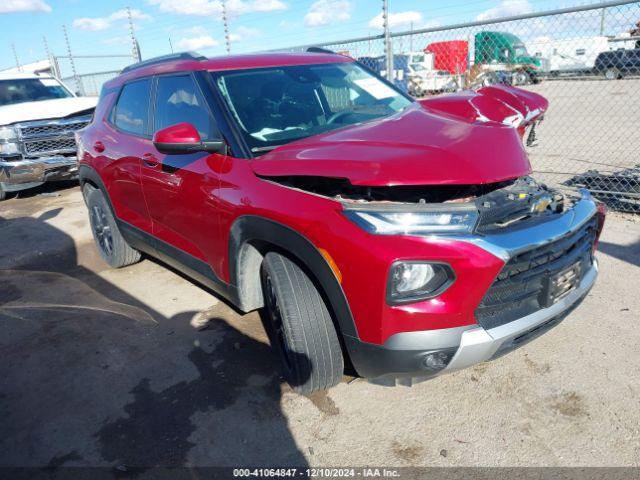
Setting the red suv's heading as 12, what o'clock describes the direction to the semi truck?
The semi truck is roughly at 8 o'clock from the red suv.

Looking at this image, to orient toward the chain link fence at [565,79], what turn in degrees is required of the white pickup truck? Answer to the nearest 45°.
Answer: approximately 45° to its left

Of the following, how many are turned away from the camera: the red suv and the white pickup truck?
0

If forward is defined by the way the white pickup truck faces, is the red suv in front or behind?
in front

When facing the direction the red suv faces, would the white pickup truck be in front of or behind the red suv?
behind

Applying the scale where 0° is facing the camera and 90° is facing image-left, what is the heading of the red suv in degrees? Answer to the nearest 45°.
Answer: approximately 315°
